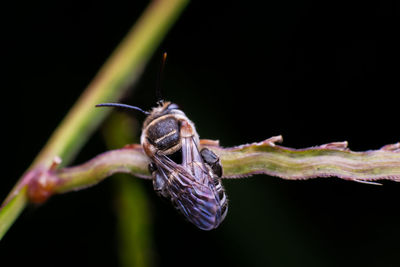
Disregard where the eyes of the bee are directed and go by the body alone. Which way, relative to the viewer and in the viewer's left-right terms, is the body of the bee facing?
facing away from the viewer and to the left of the viewer
